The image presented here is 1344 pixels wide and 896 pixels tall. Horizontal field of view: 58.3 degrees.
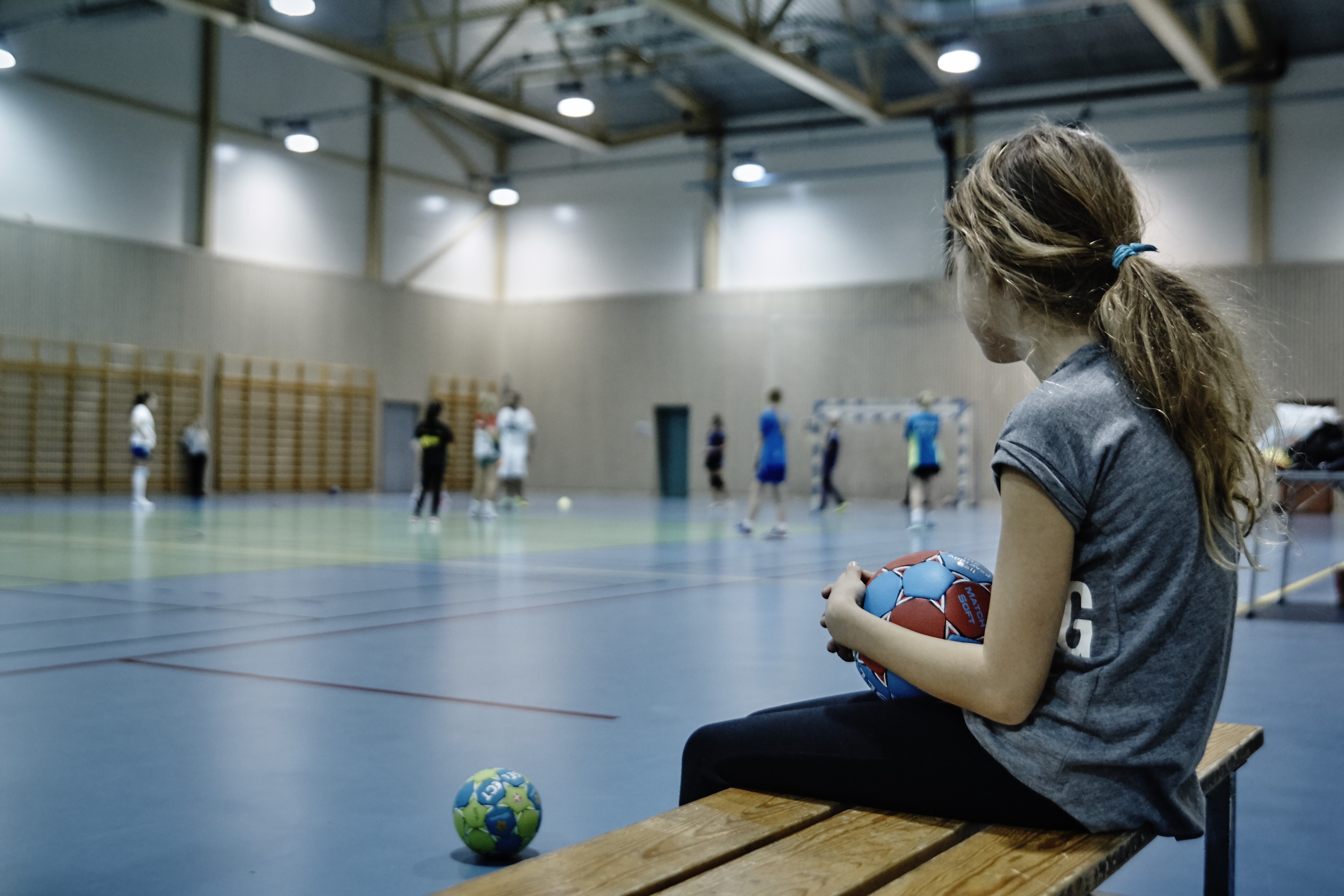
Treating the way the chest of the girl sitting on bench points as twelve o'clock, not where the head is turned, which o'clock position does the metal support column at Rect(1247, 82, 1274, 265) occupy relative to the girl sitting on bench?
The metal support column is roughly at 2 o'clock from the girl sitting on bench.

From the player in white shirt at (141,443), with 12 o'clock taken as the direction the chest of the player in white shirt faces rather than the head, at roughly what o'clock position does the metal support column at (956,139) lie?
The metal support column is roughly at 12 o'clock from the player in white shirt.

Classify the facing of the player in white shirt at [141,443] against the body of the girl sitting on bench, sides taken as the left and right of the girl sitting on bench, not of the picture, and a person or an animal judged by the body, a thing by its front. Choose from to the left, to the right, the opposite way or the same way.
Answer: to the right

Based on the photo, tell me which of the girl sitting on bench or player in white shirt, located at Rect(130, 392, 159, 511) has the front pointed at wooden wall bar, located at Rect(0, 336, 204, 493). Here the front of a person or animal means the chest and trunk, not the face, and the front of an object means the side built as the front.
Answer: the girl sitting on bench

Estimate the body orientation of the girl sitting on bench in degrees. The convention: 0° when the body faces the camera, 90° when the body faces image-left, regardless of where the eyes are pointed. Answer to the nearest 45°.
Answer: approximately 135°

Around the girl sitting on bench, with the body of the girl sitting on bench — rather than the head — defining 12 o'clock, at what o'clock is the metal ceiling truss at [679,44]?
The metal ceiling truss is roughly at 1 o'clock from the girl sitting on bench.

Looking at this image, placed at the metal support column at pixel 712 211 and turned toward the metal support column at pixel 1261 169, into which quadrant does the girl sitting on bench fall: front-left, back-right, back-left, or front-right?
front-right

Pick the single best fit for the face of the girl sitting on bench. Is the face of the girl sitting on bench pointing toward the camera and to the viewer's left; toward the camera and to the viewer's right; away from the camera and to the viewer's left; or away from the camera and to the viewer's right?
away from the camera and to the viewer's left

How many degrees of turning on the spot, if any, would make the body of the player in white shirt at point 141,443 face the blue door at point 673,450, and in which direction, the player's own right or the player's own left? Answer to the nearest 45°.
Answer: approximately 45° to the player's own left

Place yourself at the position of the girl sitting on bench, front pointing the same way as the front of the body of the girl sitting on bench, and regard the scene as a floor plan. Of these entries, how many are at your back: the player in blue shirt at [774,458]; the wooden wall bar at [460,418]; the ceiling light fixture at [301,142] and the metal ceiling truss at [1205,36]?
0

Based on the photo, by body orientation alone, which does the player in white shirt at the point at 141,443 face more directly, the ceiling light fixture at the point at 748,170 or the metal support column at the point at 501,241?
the ceiling light fixture

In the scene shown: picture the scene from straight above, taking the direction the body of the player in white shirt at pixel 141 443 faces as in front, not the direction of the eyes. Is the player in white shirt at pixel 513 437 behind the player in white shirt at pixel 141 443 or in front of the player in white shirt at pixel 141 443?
in front

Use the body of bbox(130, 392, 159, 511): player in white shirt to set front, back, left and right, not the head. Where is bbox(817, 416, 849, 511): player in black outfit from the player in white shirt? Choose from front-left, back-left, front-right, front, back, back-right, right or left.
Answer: front

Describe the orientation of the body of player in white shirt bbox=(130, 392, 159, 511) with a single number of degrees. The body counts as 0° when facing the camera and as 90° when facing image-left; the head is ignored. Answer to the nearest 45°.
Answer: approximately 270°

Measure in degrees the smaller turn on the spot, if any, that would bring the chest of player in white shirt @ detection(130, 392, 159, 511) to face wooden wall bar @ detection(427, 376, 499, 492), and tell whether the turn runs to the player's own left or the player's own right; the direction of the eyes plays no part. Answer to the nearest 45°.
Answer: approximately 45° to the player's own left

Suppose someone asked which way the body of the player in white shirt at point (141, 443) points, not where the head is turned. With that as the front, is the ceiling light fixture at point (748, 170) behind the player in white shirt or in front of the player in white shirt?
in front
